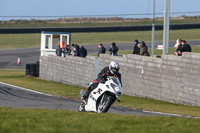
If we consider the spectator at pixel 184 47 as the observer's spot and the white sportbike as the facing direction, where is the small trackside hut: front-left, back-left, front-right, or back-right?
back-right

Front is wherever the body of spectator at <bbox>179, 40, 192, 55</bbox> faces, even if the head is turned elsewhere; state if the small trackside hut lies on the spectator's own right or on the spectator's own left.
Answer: on the spectator's own right

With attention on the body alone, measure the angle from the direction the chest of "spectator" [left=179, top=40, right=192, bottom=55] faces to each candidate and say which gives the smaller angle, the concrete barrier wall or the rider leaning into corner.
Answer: the concrete barrier wall

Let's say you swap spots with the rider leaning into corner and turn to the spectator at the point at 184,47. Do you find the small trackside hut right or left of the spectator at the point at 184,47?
left
